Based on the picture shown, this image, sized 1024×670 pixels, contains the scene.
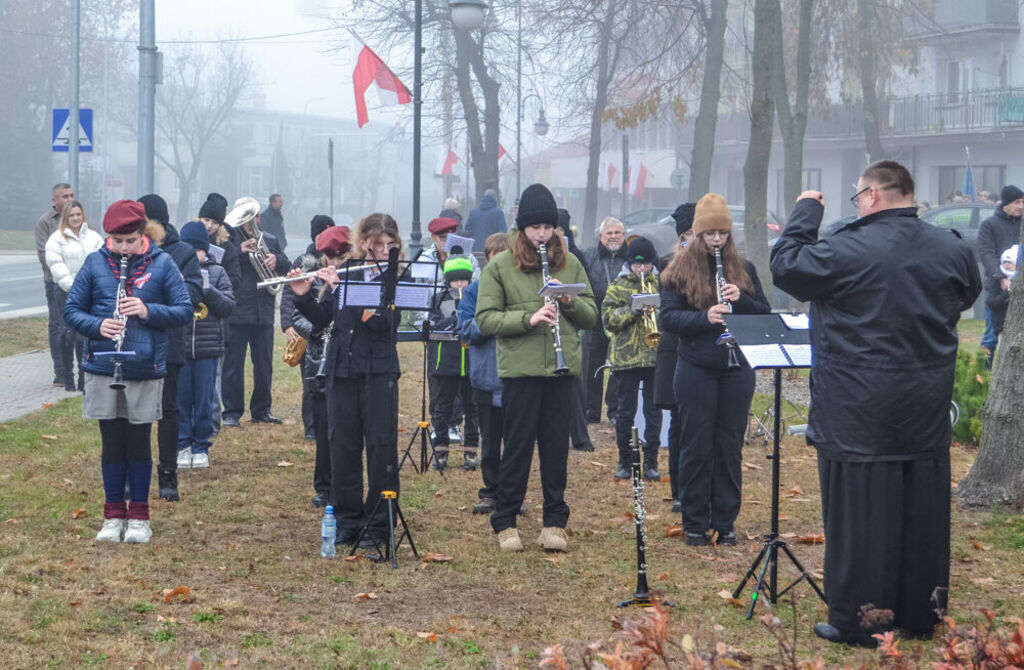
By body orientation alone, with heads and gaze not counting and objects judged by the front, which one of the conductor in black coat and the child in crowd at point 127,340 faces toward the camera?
the child in crowd

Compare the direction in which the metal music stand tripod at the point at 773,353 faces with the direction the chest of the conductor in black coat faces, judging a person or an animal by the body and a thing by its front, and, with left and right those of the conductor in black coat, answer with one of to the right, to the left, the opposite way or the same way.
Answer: the opposite way

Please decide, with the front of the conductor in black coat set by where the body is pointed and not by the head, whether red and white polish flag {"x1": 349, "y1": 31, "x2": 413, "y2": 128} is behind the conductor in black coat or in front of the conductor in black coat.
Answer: in front

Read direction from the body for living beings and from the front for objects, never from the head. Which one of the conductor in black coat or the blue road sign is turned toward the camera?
the blue road sign

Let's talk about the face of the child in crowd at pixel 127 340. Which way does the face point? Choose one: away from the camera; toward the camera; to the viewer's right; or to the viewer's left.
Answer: toward the camera

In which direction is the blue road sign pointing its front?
toward the camera

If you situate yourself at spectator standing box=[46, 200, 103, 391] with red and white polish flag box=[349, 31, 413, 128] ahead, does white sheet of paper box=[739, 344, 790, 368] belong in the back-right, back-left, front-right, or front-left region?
back-right

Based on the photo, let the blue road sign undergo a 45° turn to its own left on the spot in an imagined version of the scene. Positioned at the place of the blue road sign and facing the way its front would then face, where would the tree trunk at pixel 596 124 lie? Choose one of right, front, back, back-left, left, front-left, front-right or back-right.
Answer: left

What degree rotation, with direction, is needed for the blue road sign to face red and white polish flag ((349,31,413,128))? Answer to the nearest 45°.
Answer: approximately 45° to its left

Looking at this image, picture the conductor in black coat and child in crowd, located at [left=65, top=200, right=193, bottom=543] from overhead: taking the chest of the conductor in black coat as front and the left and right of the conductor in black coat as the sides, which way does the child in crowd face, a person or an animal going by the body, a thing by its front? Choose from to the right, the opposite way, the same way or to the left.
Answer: the opposite way

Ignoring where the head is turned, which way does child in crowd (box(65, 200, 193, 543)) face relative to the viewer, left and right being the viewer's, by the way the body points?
facing the viewer

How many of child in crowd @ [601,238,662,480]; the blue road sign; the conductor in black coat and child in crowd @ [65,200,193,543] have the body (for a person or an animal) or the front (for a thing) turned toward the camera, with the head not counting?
3

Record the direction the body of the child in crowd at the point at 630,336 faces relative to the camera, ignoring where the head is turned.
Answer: toward the camera

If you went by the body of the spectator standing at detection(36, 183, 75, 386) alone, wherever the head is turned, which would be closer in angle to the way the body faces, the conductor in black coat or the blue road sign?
the conductor in black coat

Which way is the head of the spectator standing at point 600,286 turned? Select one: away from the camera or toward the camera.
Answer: toward the camera

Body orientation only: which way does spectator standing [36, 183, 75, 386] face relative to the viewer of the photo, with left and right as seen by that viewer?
facing the viewer and to the right of the viewer
